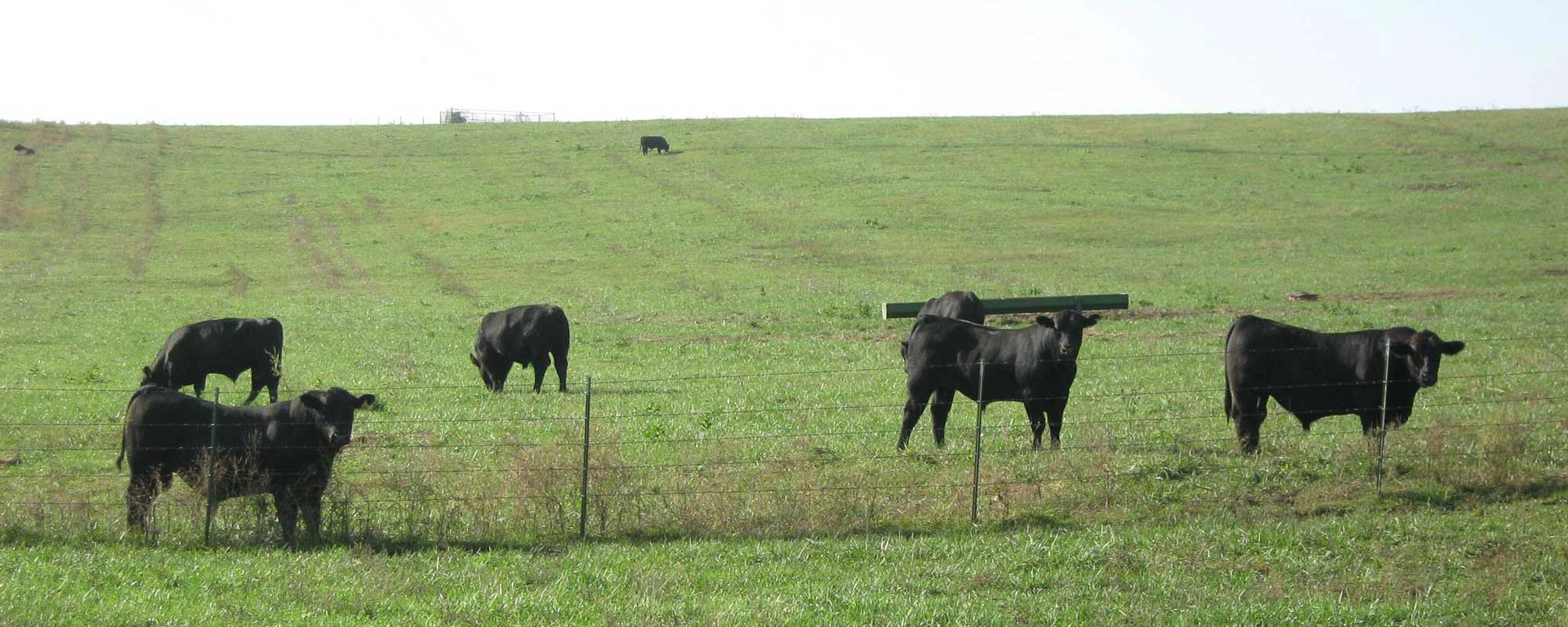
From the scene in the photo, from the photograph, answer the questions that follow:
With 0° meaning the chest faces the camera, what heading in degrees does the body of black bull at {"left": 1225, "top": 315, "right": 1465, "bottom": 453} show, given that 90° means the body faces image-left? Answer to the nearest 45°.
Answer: approximately 270°

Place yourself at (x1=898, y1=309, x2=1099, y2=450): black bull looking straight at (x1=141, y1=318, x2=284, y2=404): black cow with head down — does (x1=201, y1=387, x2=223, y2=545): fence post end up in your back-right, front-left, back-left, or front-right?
front-left

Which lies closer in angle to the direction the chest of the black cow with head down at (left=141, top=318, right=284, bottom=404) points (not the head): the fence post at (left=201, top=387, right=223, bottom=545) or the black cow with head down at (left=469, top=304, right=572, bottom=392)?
the fence post

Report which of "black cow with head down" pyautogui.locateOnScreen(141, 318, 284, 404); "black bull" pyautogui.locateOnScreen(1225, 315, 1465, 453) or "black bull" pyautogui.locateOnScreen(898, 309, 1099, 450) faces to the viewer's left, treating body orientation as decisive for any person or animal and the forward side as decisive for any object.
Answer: the black cow with head down

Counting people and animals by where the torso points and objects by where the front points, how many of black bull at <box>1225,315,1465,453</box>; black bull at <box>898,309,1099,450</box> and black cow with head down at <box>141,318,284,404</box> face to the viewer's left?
1

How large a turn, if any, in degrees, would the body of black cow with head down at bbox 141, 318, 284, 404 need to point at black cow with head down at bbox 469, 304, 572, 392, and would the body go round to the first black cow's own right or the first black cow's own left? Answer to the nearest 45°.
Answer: approximately 180°

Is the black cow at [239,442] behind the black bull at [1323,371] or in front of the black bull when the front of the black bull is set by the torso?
behind

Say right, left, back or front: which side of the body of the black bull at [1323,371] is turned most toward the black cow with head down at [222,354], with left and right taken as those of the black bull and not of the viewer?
back

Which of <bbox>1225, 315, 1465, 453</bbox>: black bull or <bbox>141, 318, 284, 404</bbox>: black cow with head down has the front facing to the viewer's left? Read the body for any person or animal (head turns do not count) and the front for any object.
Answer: the black cow with head down

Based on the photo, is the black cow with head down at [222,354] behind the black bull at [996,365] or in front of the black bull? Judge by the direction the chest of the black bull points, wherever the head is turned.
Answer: behind

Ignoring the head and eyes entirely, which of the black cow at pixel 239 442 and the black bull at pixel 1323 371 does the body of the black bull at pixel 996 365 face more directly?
the black bull

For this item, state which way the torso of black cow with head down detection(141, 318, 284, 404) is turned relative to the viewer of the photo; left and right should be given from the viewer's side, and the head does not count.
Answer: facing to the left of the viewer

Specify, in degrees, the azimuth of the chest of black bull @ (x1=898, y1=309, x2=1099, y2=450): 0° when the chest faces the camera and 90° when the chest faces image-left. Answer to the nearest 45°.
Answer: approximately 270°

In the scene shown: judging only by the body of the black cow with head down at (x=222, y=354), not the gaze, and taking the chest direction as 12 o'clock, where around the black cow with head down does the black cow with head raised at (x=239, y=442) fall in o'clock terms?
The black cow with head raised is roughly at 9 o'clock from the black cow with head down.

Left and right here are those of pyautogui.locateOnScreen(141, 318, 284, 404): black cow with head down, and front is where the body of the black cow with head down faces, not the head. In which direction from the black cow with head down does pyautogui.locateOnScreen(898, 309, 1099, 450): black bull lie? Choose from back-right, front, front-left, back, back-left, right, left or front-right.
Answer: back-left

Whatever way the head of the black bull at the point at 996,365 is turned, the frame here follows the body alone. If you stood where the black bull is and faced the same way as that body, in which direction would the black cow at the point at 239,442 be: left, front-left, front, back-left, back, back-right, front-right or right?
back-right
